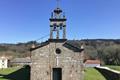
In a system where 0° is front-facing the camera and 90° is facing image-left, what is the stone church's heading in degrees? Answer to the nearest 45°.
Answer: approximately 0°
